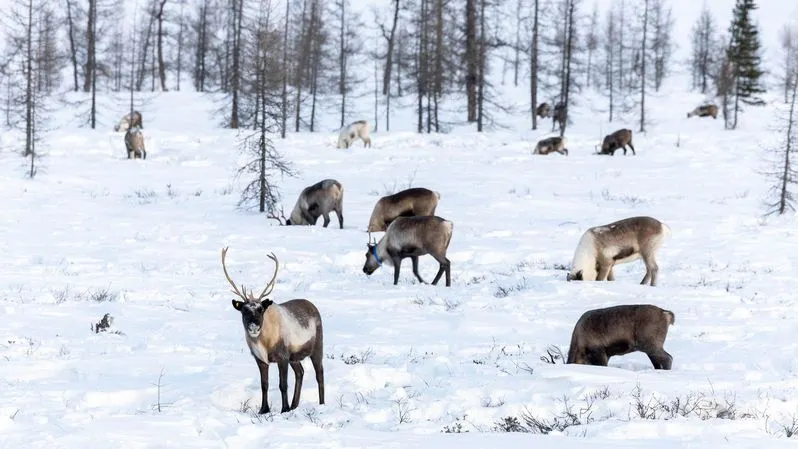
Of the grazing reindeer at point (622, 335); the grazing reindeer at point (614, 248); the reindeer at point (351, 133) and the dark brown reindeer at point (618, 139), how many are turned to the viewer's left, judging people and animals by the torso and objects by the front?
4

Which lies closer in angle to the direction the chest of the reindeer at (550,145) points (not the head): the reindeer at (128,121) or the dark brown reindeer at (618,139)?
the reindeer

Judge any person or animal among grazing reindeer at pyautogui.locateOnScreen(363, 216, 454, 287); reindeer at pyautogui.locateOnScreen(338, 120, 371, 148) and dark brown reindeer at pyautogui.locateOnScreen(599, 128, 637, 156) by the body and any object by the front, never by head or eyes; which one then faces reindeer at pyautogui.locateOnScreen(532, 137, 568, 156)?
the dark brown reindeer

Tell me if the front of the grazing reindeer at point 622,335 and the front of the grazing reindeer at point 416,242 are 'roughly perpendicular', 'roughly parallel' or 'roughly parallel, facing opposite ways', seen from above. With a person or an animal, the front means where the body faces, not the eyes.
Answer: roughly parallel

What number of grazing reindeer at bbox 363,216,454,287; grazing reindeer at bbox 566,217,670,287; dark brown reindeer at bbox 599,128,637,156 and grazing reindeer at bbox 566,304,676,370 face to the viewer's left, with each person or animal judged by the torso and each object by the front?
4

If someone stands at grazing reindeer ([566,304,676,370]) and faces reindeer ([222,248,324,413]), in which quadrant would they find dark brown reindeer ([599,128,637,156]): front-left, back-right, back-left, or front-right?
back-right

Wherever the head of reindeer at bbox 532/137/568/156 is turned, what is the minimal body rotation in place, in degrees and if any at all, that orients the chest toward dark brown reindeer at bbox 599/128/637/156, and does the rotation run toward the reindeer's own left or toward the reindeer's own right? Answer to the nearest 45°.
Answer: approximately 180°

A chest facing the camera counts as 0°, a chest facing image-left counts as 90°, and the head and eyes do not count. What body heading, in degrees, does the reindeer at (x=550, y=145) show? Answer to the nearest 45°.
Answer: approximately 90°

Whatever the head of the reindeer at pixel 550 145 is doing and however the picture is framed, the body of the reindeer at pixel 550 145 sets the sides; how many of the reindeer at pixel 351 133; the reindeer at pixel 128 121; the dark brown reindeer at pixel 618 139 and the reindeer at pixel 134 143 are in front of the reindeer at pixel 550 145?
3

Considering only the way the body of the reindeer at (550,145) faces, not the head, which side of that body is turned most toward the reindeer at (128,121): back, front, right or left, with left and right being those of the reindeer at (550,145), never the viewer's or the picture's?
front

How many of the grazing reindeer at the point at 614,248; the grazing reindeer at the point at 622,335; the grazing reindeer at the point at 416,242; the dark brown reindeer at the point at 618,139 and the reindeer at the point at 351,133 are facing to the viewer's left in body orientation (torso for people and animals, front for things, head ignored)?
5

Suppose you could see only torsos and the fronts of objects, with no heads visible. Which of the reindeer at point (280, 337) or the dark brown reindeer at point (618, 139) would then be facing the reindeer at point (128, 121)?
the dark brown reindeer

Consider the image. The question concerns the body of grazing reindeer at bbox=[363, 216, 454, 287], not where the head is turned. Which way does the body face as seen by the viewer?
to the viewer's left

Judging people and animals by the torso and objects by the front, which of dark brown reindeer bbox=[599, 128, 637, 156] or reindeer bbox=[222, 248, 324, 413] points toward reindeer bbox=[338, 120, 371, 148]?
the dark brown reindeer

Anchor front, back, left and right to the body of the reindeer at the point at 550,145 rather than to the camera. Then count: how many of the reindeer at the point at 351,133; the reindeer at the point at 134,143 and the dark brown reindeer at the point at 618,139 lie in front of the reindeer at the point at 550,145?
2

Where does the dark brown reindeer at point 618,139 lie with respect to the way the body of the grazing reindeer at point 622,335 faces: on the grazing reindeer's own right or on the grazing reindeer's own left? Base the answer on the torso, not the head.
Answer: on the grazing reindeer's own right

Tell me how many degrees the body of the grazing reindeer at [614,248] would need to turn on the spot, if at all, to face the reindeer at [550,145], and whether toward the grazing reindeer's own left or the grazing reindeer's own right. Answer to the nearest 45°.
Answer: approximately 90° to the grazing reindeer's own right

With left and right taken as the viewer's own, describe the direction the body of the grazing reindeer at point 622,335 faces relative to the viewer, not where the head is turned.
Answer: facing to the left of the viewer

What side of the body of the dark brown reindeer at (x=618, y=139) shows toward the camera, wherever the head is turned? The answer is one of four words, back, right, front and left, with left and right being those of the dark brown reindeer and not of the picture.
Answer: left

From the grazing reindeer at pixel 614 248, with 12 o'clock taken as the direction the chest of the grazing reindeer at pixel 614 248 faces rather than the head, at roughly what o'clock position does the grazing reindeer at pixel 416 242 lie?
the grazing reindeer at pixel 416 242 is roughly at 12 o'clock from the grazing reindeer at pixel 614 248.
